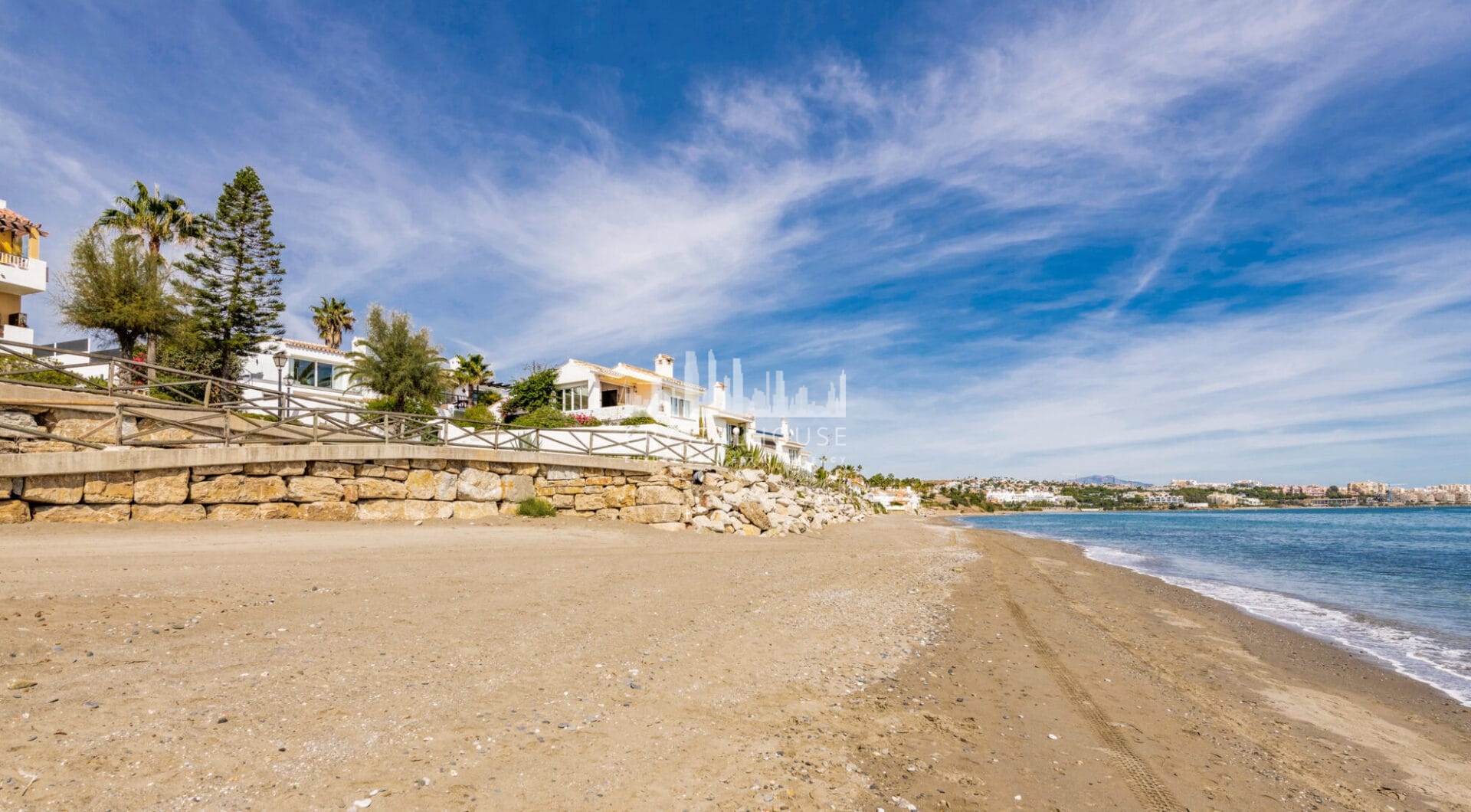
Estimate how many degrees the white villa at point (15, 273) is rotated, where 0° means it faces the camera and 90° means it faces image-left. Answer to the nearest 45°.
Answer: approximately 315°

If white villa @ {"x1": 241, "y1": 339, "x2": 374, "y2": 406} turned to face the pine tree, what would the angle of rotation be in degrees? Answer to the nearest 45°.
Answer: approximately 45° to its right

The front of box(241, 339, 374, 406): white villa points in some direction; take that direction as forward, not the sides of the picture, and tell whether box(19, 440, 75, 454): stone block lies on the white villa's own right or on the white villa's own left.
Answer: on the white villa's own right

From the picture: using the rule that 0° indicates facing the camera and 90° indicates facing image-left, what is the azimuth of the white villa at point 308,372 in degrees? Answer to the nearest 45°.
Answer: approximately 315°

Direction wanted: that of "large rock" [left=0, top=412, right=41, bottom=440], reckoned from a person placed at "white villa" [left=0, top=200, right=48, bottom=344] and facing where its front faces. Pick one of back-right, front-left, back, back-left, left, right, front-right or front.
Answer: front-right
